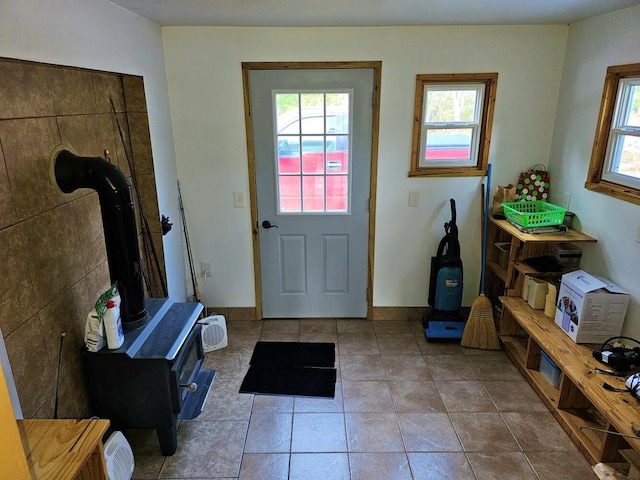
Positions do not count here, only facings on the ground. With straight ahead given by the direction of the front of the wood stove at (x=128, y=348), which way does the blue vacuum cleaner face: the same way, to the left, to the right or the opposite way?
to the right

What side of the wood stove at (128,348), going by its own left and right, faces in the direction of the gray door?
left

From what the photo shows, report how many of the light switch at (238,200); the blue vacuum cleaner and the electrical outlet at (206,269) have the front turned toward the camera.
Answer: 3

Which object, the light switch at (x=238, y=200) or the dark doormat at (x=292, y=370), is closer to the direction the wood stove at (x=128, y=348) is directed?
the dark doormat

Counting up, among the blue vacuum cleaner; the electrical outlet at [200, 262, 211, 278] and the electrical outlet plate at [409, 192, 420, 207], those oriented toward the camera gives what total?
3

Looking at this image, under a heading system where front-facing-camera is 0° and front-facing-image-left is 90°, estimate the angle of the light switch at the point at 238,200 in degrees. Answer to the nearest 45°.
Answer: approximately 0°

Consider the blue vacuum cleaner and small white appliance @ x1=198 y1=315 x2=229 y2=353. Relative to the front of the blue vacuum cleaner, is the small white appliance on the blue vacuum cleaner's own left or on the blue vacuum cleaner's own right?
on the blue vacuum cleaner's own right

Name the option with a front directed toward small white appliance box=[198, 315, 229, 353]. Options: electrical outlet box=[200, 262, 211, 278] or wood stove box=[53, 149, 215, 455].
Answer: the electrical outlet

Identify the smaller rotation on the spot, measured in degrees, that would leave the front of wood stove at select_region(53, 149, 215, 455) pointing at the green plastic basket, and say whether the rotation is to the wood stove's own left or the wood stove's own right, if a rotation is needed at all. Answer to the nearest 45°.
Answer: approximately 45° to the wood stove's own left

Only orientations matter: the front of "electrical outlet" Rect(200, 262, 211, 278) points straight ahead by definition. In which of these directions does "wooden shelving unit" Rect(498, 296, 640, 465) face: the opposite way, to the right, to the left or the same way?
to the right

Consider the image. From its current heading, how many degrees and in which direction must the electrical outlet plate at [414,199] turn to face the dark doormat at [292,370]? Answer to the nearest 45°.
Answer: approximately 45° to its right

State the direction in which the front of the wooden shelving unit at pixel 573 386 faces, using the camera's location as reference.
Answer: facing the viewer and to the left of the viewer

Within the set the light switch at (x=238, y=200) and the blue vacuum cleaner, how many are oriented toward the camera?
2
